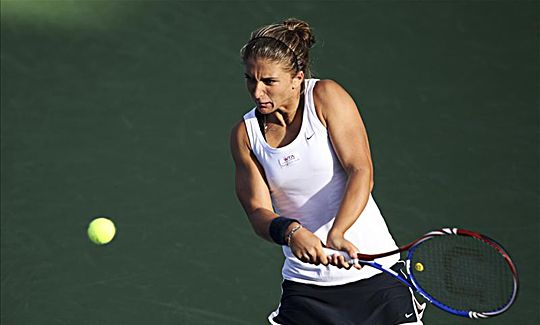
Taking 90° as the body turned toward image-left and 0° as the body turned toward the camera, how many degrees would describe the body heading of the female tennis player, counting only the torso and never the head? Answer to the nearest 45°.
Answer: approximately 45°

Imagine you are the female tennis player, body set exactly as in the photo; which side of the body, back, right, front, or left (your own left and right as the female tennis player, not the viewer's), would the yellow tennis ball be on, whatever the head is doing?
right
